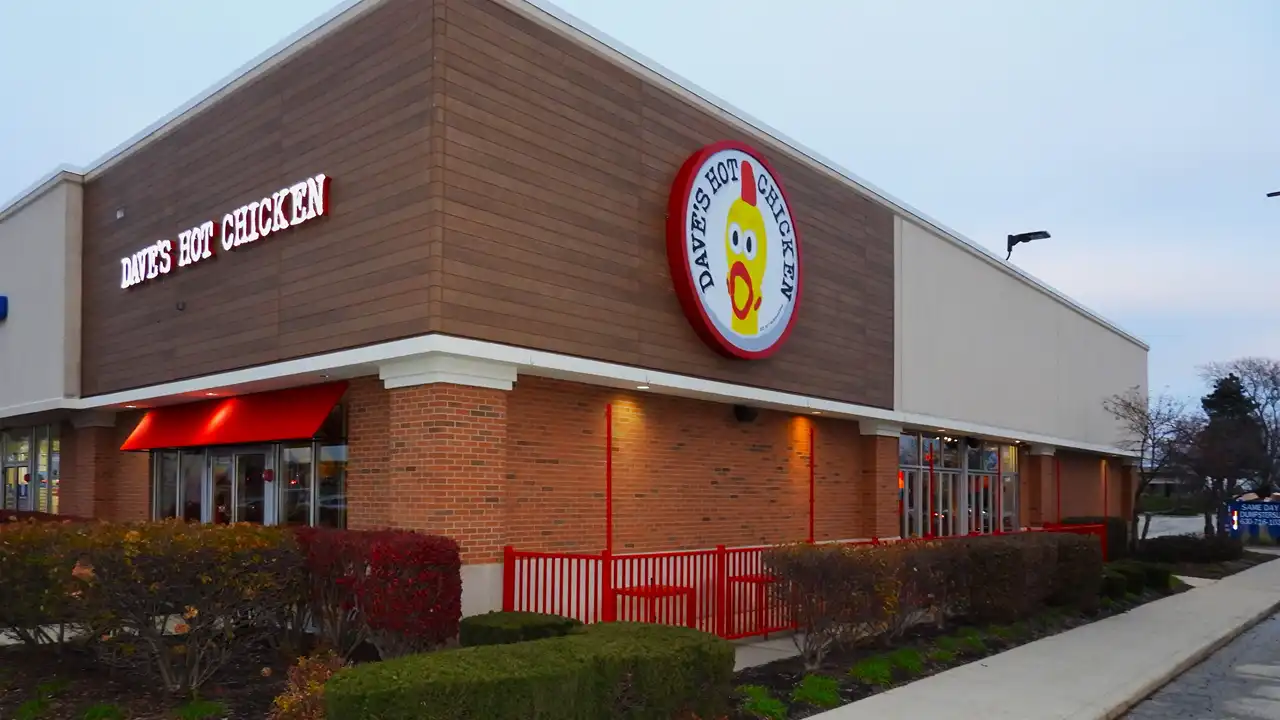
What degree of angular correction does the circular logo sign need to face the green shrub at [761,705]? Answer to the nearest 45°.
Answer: approximately 45° to its right

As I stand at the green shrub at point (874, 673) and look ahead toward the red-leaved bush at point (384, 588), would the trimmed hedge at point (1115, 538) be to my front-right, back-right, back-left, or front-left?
back-right

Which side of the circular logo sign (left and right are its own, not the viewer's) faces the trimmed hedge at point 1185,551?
left

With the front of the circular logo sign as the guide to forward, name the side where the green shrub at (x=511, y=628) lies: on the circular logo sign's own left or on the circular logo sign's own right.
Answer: on the circular logo sign's own right
